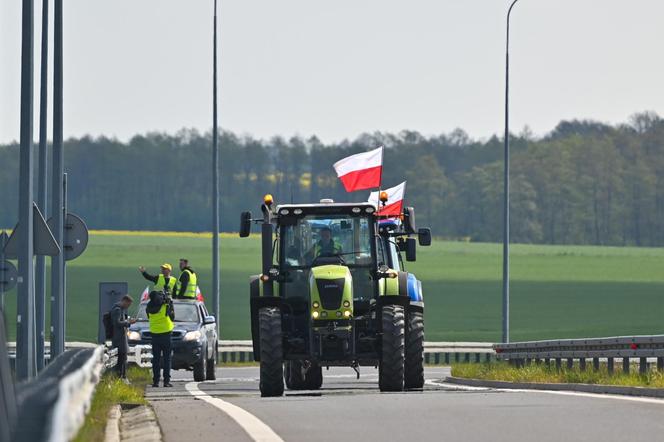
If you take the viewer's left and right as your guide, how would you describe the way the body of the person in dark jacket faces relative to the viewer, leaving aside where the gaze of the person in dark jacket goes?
facing to the right of the viewer

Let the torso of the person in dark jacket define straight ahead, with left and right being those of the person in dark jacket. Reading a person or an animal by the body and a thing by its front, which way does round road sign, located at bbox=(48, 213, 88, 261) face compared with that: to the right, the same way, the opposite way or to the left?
to the left

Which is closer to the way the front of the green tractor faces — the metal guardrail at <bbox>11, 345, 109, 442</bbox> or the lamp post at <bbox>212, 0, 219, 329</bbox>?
the metal guardrail

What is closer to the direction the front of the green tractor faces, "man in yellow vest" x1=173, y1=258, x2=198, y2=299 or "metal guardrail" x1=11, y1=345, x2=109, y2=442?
the metal guardrail

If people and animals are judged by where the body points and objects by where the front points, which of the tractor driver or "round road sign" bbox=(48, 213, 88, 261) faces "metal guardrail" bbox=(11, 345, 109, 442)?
the tractor driver

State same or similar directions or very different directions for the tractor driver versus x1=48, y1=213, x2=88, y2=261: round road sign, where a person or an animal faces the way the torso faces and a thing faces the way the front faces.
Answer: very different directions

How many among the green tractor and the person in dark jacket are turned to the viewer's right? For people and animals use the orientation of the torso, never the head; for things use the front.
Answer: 1

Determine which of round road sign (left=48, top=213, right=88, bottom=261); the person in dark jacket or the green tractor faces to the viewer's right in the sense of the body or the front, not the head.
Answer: the person in dark jacket

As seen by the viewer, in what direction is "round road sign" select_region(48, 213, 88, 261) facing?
away from the camera

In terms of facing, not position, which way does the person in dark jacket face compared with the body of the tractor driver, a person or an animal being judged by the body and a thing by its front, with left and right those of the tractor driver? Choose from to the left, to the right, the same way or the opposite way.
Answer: to the left

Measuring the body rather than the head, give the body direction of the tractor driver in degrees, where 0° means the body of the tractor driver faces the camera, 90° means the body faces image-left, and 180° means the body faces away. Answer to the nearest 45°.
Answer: approximately 0°

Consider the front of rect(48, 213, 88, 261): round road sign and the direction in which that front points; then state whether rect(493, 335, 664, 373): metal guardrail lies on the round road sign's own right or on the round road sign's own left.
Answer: on the round road sign's own right
